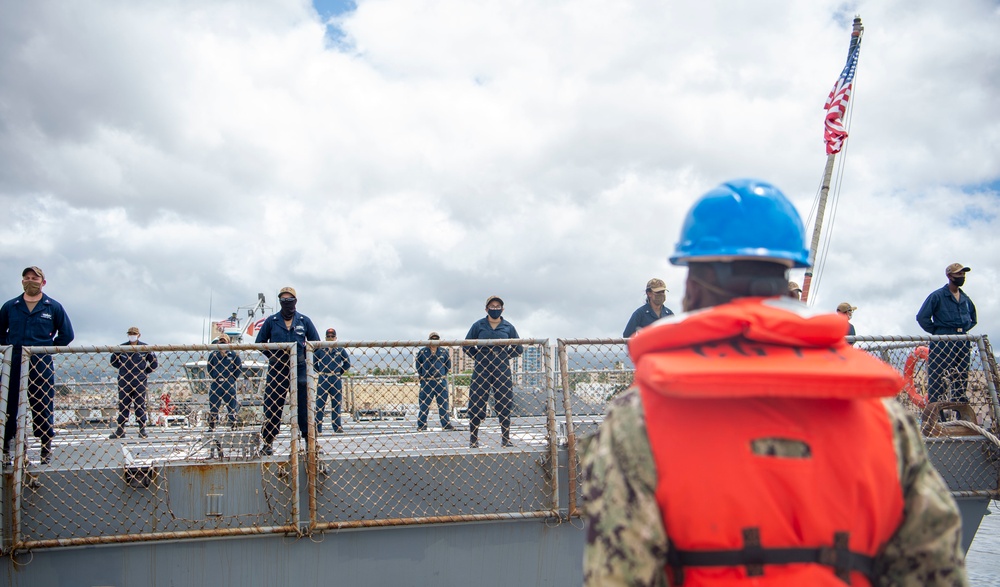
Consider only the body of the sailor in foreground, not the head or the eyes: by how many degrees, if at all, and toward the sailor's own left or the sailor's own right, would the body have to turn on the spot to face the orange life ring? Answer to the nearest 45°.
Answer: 0° — they already face it

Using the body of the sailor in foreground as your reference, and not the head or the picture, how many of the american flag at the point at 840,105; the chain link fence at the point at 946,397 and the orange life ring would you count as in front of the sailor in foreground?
3

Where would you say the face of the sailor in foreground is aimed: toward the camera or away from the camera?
away from the camera

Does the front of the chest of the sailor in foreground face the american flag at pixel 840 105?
yes

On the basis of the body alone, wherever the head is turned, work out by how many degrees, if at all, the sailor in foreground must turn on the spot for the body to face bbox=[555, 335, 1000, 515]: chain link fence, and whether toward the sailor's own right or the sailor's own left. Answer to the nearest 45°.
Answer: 0° — they already face it

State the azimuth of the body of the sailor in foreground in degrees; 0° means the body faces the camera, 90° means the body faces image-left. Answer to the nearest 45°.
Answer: approximately 180°
